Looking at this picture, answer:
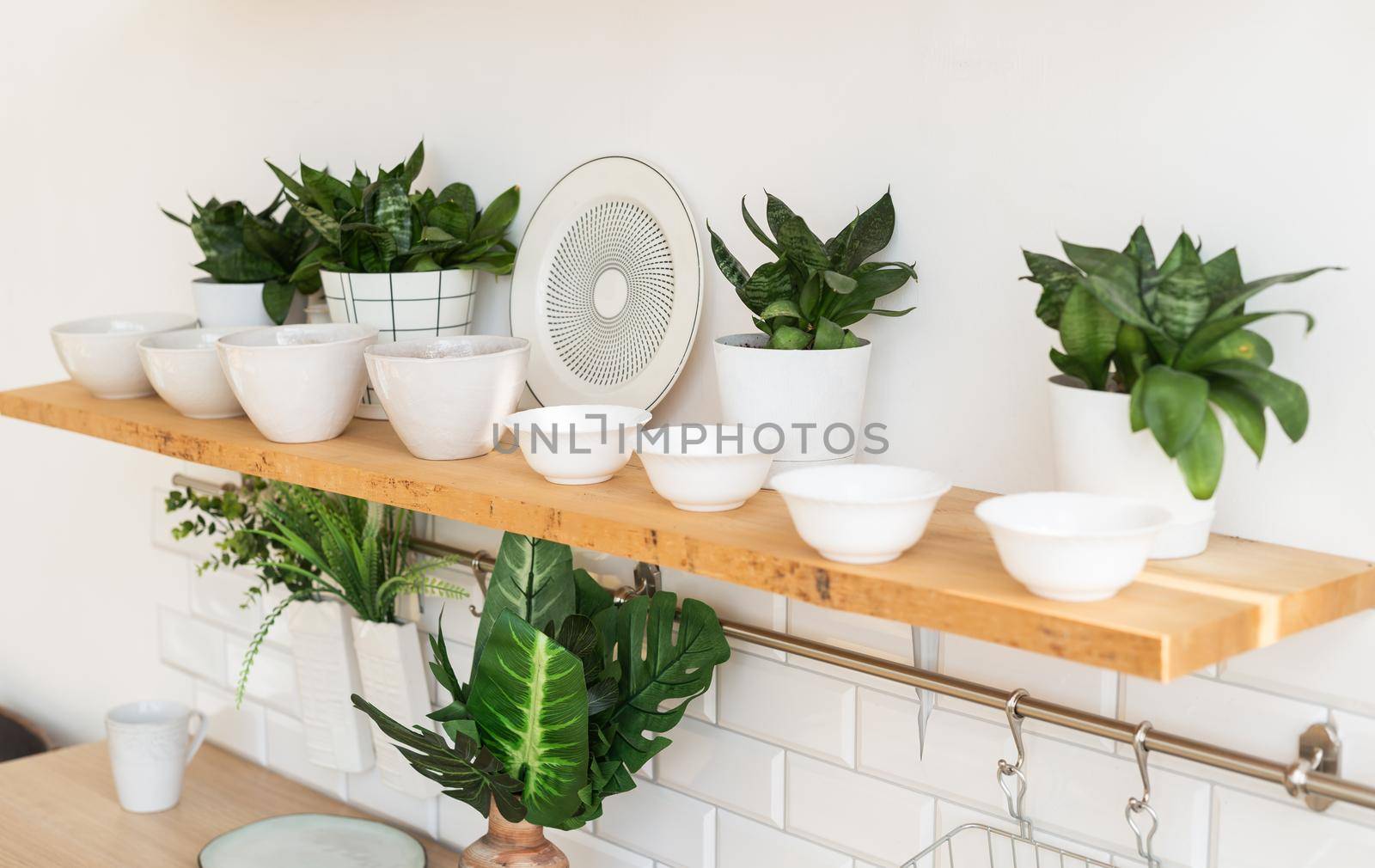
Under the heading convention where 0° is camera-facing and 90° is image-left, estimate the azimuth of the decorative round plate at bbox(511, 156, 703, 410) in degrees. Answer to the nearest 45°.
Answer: approximately 45°

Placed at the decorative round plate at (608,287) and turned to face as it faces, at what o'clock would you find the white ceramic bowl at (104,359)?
The white ceramic bowl is roughly at 2 o'clock from the decorative round plate.

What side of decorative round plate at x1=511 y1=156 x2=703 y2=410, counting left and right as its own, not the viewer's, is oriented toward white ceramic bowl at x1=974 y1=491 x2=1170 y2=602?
left

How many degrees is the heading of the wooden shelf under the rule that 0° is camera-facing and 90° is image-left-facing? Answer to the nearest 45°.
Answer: approximately 45°
